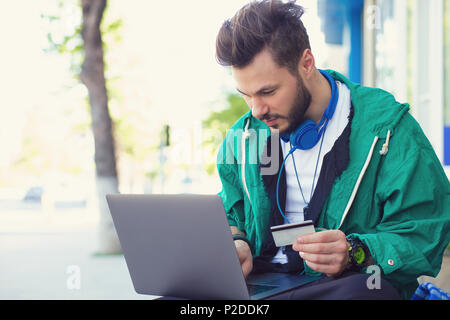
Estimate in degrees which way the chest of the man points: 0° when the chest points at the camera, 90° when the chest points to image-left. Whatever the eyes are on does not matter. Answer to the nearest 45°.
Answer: approximately 45°

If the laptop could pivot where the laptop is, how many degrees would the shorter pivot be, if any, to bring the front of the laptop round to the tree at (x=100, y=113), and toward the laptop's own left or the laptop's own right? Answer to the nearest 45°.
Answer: approximately 45° to the laptop's own left

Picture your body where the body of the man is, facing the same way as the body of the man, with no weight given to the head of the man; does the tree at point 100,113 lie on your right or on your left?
on your right

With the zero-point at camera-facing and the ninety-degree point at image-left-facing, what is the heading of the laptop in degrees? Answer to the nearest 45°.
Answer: approximately 225°
